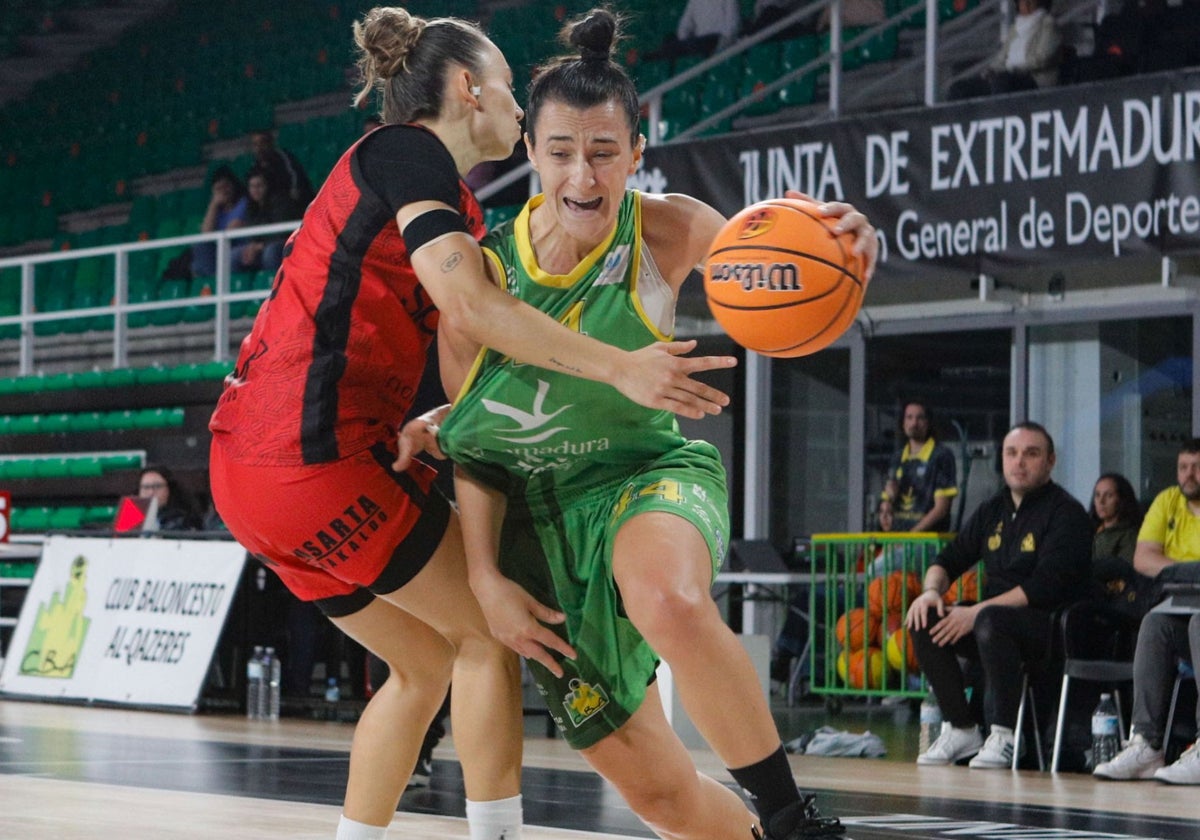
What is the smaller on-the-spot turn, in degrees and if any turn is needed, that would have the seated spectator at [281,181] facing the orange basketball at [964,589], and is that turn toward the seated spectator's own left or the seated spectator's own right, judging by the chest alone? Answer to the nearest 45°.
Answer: approximately 90° to the seated spectator's own left

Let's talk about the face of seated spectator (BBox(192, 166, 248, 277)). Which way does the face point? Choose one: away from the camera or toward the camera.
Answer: toward the camera

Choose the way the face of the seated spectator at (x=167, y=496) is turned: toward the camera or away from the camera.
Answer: toward the camera

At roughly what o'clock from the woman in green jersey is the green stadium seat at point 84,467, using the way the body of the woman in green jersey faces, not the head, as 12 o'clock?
The green stadium seat is roughly at 5 o'clock from the woman in green jersey.

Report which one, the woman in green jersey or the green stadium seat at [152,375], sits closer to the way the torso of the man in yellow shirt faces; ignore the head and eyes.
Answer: the woman in green jersey

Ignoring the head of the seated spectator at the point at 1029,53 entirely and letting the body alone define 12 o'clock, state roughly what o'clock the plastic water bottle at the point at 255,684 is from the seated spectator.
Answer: The plastic water bottle is roughly at 1 o'clock from the seated spectator.

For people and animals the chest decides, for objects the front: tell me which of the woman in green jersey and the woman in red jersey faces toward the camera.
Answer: the woman in green jersey

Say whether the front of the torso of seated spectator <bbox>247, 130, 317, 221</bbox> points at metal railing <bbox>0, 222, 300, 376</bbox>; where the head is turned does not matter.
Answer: yes

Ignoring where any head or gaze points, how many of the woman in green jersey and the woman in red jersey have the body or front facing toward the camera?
1

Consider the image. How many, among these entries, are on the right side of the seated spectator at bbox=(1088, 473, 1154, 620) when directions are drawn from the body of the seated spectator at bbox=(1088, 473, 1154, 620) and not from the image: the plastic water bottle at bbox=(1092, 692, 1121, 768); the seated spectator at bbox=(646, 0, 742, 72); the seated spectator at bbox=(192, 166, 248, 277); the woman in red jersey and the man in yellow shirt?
2

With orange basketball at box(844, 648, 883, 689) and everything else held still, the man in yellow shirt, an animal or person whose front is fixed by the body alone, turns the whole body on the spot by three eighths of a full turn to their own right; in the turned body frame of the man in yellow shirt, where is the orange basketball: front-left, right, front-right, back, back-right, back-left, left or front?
front-left

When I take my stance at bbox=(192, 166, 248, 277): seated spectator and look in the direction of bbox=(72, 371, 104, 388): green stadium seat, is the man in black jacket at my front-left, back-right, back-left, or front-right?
front-left

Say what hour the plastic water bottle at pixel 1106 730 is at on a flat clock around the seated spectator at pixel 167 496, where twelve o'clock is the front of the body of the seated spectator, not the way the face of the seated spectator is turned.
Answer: The plastic water bottle is roughly at 9 o'clock from the seated spectator.

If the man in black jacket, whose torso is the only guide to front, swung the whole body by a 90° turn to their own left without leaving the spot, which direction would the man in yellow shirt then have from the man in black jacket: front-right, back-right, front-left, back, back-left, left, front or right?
front

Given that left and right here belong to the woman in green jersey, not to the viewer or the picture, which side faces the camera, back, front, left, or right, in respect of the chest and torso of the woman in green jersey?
front

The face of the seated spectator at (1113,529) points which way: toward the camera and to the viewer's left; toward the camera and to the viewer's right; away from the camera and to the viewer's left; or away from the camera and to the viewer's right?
toward the camera and to the viewer's left
